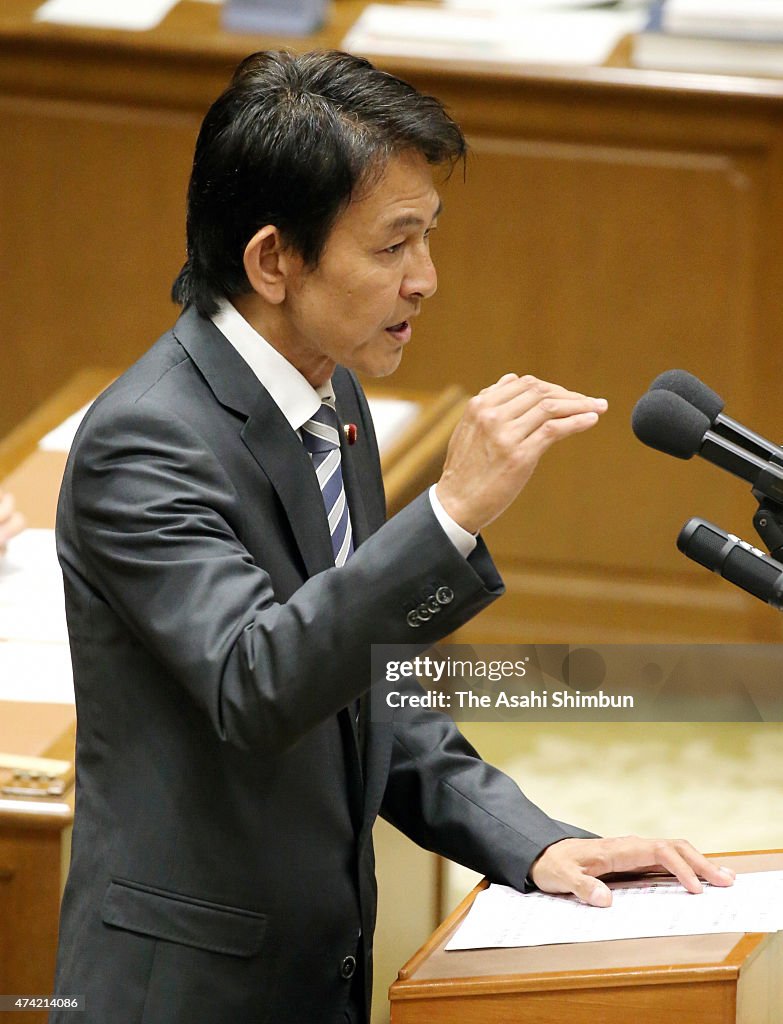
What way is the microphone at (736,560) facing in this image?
to the viewer's left

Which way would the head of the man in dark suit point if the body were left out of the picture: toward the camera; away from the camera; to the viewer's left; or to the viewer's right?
to the viewer's right

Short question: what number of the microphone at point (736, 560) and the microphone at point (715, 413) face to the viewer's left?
2

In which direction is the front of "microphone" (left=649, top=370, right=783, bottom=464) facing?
to the viewer's left

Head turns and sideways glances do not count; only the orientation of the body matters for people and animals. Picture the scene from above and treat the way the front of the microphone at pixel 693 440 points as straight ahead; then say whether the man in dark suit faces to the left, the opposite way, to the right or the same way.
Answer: the opposite way

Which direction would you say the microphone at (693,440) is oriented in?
to the viewer's left

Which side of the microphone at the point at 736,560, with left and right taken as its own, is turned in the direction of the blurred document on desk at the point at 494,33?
right

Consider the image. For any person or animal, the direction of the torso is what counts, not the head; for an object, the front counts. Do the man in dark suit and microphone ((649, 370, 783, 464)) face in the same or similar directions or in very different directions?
very different directions

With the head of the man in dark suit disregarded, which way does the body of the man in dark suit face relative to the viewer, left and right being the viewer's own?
facing to the right of the viewer
